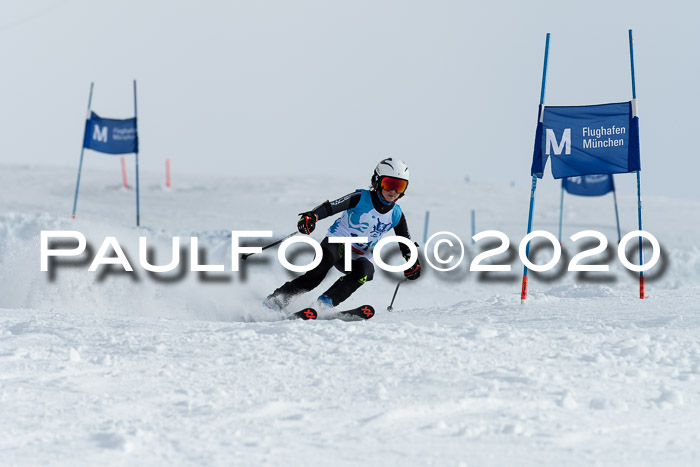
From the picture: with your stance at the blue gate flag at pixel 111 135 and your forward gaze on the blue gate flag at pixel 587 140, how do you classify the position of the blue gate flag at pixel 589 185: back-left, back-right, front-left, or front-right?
front-left

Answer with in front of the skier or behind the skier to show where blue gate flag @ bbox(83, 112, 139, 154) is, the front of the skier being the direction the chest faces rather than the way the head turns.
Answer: behind

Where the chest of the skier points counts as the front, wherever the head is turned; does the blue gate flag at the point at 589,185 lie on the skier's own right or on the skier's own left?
on the skier's own left

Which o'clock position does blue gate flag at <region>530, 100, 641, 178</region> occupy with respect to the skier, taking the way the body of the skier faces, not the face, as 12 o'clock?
The blue gate flag is roughly at 10 o'clock from the skier.

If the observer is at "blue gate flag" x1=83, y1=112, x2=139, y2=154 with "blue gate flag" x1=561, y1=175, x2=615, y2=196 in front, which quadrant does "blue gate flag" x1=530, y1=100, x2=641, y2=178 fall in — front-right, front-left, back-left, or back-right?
front-right

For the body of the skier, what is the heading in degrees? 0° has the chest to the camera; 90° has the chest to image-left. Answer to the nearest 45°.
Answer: approximately 315°
